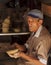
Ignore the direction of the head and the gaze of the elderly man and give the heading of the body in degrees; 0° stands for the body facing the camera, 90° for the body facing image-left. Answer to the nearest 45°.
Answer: approximately 45°
